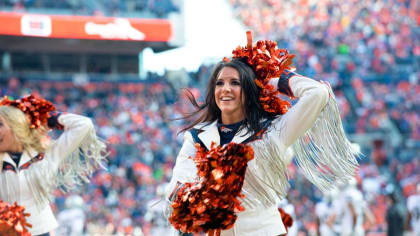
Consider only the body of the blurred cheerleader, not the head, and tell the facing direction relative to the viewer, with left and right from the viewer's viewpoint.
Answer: facing the viewer and to the left of the viewer

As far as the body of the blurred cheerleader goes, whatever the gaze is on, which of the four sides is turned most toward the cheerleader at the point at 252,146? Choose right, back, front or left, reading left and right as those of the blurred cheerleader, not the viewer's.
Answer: left
